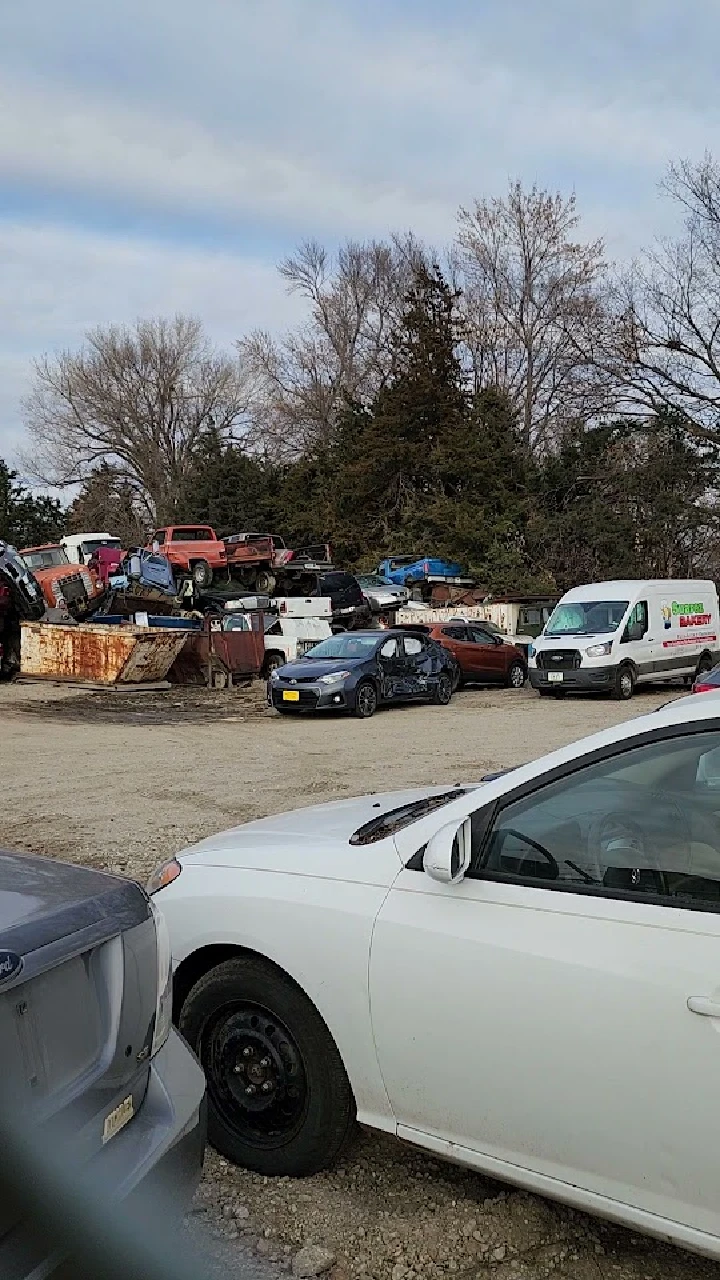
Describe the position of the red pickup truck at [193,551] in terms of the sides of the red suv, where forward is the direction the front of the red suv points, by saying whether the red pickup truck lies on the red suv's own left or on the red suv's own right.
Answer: on the red suv's own left

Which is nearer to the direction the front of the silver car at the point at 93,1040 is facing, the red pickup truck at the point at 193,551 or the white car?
the red pickup truck

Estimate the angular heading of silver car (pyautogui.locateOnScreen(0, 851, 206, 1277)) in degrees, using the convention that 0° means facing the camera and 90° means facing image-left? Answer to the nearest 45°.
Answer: approximately 135°

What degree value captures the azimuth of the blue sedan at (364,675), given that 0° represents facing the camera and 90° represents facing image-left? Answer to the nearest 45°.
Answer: approximately 45°

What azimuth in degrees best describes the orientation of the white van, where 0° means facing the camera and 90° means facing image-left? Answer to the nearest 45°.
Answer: approximately 45°

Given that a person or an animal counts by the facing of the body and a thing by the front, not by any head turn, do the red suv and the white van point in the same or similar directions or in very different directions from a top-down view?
very different directions

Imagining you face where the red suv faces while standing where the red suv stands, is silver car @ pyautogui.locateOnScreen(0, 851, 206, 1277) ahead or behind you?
behind

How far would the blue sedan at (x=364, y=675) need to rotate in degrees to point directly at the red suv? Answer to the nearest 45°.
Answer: approximately 180°

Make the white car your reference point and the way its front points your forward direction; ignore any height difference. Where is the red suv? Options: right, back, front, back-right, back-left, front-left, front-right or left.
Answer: front-right
